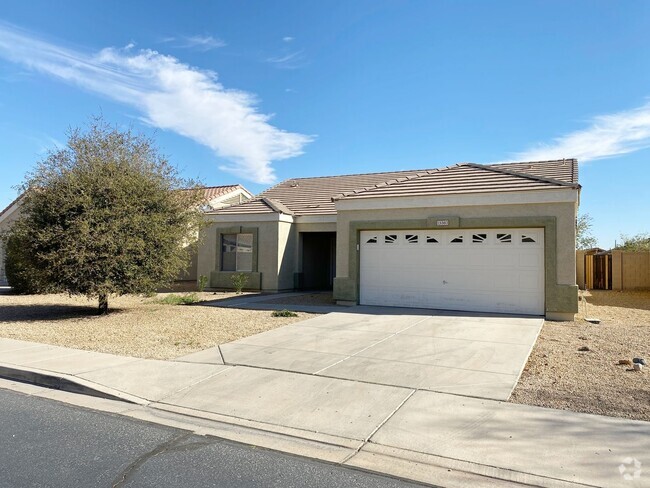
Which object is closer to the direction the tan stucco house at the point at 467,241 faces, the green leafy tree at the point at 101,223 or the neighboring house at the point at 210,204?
the green leafy tree

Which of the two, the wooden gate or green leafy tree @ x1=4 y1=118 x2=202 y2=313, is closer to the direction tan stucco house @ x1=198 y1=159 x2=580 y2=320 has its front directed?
the green leafy tree

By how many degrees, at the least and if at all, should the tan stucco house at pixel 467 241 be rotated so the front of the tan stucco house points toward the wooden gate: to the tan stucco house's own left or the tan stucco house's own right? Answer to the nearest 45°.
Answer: approximately 135° to the tan stucco house's own left

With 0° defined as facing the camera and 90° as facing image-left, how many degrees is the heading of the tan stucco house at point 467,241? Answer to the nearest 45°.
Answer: approximately 0°

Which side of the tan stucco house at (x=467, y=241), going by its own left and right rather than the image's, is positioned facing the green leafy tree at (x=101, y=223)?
right

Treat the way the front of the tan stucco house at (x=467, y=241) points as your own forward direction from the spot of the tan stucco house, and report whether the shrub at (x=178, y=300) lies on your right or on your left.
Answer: on your right

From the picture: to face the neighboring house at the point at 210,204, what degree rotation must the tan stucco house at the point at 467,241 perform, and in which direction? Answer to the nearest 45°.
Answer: approximately 135° to its right
